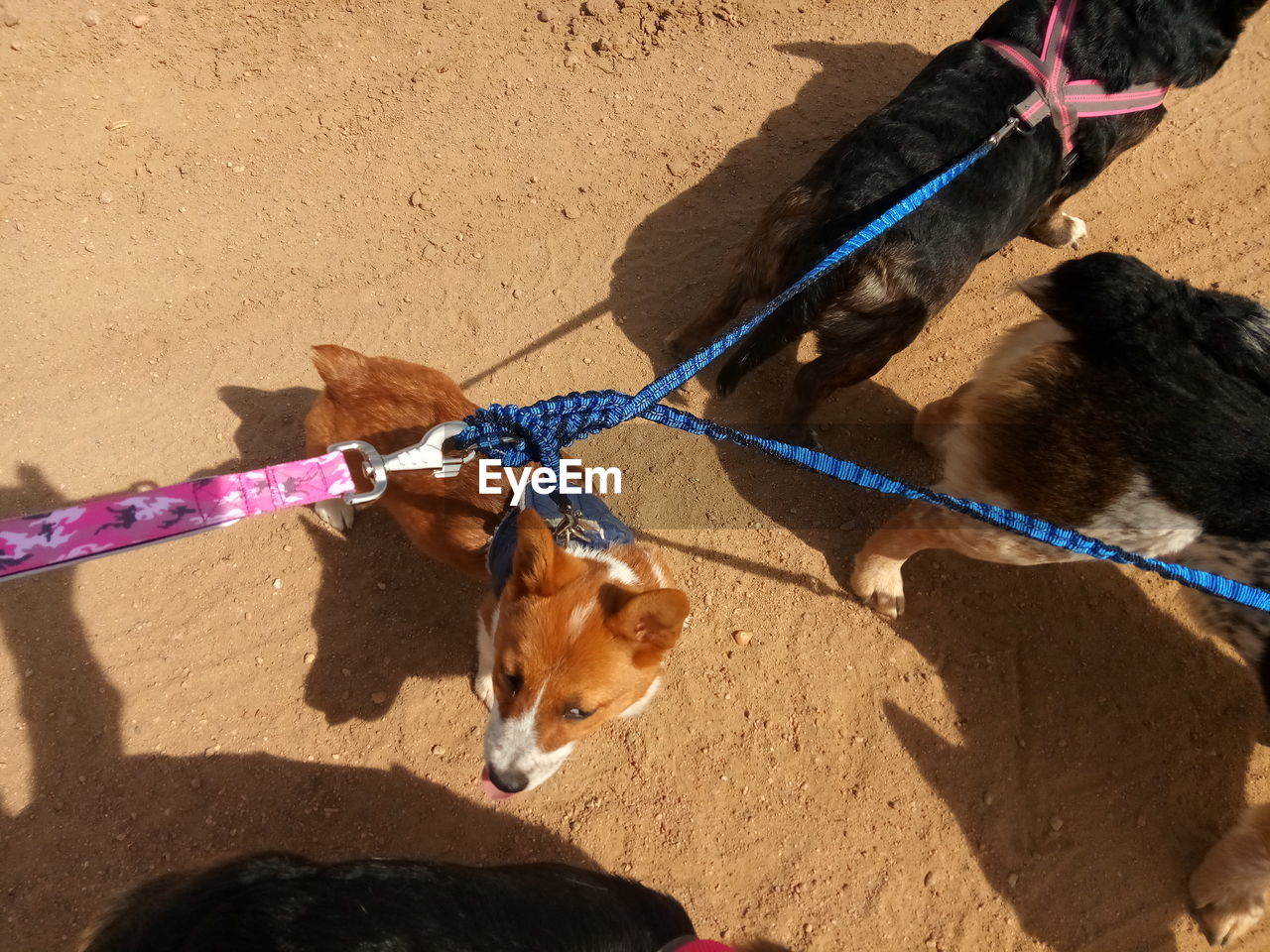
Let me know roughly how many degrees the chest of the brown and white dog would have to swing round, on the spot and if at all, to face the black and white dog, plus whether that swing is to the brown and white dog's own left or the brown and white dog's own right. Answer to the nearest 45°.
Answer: approximately 45° to the brown and white dog's own left

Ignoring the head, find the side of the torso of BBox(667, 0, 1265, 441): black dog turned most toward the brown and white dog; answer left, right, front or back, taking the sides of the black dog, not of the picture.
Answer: back

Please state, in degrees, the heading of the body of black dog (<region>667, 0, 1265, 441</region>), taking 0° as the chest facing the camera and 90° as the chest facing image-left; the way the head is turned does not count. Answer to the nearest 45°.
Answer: approximately 225°

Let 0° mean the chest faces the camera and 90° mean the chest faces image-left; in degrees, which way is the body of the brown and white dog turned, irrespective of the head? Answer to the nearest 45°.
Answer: approximately 315°

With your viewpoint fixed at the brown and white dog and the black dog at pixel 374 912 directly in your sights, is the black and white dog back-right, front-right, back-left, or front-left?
back-left
